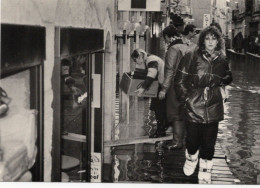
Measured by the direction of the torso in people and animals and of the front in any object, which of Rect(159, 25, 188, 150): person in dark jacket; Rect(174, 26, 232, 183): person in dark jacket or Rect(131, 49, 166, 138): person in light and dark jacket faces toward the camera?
Rect(174, 26, 232, 183): person in dark jacket

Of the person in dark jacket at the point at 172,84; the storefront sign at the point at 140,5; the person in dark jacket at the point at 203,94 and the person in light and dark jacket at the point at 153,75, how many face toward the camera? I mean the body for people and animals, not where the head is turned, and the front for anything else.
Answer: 2

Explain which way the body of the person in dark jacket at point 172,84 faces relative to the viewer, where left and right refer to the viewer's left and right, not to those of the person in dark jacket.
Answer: facing to the left of the viewer

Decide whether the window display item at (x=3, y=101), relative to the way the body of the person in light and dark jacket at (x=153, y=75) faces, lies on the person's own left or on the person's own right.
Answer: on the person's own left

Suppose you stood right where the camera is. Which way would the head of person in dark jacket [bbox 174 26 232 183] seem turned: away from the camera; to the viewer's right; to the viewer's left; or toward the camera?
toward the camera

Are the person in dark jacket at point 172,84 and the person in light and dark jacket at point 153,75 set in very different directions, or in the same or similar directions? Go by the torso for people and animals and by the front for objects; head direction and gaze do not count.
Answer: same or similar directions

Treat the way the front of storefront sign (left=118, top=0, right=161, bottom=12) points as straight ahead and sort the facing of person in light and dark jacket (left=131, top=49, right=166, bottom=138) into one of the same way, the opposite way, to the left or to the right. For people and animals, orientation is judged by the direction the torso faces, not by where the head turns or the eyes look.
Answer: to the right

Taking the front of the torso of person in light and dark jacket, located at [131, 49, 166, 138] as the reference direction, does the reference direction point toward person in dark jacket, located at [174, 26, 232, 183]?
no

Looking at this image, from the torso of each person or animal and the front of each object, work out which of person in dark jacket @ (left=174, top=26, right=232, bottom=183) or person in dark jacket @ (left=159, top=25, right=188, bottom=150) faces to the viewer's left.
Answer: person in dark jacket @ (left=159, top=25, right=188, bottom=150)

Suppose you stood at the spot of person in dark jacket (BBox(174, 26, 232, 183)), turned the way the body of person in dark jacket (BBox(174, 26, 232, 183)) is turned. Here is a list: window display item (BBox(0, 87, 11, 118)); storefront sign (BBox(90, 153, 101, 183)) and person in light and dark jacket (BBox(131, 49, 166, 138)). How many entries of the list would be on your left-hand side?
0

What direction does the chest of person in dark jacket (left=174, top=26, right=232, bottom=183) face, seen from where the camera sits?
toward the camera

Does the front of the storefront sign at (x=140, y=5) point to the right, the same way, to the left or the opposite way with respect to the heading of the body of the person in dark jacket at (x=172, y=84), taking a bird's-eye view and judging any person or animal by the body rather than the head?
to the left

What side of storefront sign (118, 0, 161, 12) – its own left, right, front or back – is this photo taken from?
front

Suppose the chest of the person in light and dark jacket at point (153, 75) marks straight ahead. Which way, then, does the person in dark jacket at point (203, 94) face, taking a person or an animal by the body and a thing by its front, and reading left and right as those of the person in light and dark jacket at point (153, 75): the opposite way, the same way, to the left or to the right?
to the left

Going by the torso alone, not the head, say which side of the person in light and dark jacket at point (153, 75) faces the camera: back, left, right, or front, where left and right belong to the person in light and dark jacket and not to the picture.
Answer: left

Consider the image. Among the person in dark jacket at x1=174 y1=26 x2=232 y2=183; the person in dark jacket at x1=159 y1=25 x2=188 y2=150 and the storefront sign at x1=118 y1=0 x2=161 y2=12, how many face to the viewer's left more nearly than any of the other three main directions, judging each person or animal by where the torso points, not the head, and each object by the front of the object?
1
